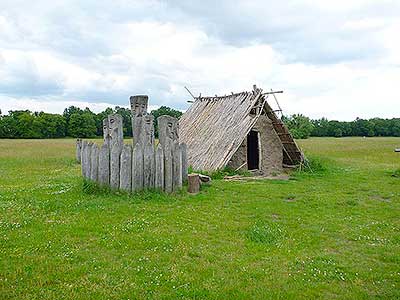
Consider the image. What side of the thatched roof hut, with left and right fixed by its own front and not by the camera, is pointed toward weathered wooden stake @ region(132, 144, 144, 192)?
right

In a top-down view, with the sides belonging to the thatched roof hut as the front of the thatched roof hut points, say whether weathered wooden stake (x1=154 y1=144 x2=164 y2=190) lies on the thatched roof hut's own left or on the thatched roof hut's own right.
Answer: on the thatched roof hut's own right

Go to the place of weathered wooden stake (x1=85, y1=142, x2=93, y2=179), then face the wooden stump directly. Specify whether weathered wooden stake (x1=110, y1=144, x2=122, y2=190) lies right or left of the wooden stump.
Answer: right

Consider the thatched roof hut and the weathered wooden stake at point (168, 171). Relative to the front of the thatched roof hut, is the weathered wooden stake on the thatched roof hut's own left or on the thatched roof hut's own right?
on the thatched roof hut's own right

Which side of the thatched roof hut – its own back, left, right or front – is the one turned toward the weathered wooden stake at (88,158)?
right

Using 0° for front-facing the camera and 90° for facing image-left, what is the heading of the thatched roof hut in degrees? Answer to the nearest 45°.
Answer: approximately 315°

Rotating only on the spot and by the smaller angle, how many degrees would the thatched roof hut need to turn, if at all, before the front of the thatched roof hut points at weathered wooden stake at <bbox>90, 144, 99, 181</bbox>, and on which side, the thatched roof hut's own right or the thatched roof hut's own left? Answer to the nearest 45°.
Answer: approximately 90° to the thatched roof hut's own right

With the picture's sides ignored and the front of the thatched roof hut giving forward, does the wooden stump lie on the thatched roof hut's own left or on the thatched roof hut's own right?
on the thatched roof hut's own right
